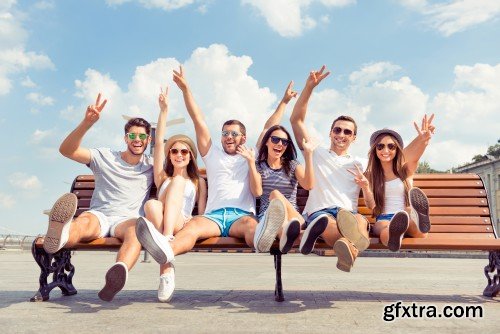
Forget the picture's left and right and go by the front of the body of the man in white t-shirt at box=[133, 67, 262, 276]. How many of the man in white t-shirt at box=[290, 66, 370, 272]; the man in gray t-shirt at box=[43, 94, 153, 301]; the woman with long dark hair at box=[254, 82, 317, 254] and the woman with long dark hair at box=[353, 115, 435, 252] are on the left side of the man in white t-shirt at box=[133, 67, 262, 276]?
3

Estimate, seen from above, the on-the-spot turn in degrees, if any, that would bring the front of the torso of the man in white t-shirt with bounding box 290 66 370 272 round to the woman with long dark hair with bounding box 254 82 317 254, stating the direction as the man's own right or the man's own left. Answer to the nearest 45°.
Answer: approximately 90° to the man's own right

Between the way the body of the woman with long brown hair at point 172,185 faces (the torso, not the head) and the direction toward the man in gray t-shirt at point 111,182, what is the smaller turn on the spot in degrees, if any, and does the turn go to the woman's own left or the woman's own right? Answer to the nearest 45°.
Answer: approximately 90° to the woman's own right

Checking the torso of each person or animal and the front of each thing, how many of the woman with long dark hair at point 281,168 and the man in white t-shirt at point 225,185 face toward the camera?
2

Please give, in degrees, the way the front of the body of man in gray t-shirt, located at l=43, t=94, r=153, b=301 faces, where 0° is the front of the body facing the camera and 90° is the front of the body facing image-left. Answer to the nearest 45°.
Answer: approximately 0°

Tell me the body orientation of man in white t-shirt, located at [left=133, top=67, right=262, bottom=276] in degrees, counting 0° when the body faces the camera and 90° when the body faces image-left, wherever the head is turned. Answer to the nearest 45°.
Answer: approximately 0°

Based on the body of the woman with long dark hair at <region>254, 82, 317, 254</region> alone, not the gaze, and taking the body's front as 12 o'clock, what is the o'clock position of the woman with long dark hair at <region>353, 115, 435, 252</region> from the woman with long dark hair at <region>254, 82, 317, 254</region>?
the woman with long dark hair at <region>353, 115, 435, 252</region> is roughly at 9 o'clock from the woman with long dark hair at <region>254, 82, 317, 254</region>.
